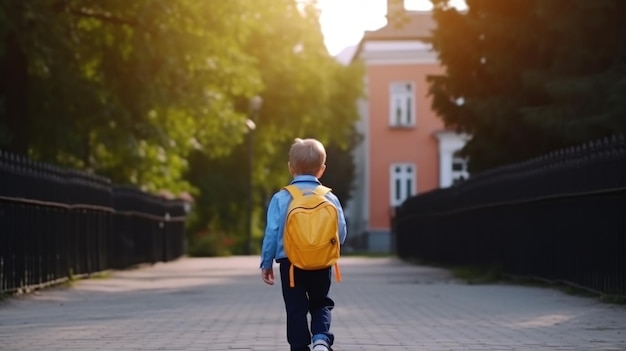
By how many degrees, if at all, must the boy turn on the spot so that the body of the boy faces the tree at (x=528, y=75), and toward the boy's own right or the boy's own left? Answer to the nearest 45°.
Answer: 0° — they already face it

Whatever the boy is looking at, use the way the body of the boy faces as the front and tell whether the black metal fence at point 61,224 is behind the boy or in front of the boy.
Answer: in front

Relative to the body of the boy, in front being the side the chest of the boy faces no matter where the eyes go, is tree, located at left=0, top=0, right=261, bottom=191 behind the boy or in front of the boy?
in front

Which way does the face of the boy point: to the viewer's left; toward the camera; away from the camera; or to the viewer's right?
away from the camera

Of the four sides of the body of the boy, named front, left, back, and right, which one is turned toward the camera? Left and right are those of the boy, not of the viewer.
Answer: back

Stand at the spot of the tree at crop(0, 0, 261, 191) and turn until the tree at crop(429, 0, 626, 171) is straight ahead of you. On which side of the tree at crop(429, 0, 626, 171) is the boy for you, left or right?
right

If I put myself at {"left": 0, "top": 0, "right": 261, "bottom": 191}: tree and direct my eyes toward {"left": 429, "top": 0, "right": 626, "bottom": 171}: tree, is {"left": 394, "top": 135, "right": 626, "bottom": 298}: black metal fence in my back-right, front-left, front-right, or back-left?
front-right

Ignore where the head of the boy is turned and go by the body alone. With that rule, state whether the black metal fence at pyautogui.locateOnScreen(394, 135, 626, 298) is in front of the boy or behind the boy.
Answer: in front

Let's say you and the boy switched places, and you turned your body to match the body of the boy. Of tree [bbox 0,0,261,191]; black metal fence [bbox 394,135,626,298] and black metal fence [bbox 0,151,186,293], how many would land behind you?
0
